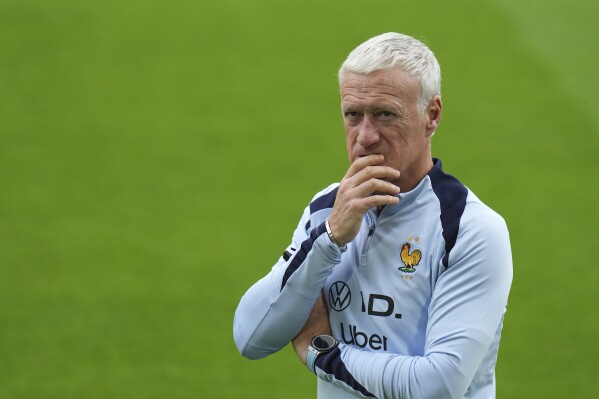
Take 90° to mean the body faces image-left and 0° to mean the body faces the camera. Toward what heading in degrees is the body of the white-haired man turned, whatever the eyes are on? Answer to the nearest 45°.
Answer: approximately 45°
